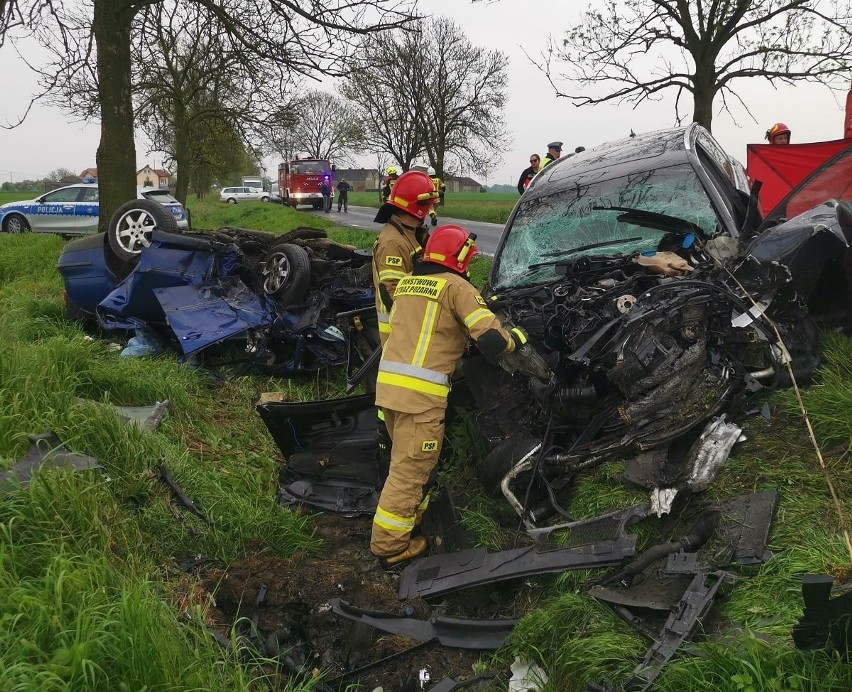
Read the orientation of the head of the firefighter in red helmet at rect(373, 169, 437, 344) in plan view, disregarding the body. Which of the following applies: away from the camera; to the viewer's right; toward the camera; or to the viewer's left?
to the viewer's right

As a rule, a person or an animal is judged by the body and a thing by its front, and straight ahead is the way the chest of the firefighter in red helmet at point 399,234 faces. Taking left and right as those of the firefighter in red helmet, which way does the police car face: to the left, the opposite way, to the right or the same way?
the opposite way

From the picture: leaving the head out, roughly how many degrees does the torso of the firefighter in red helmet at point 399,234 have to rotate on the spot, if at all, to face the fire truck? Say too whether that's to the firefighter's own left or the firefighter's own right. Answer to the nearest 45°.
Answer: approximately 90° to the firefighter's own left

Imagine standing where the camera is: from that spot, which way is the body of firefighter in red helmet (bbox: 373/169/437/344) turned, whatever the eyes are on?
to the viewer's right

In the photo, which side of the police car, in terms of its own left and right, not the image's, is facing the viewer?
left

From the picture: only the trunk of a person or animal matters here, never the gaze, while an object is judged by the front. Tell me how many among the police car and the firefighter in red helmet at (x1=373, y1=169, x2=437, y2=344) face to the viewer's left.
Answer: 1

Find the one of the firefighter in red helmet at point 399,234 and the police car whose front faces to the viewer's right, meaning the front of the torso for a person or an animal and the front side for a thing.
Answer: the firefighter in red helmet

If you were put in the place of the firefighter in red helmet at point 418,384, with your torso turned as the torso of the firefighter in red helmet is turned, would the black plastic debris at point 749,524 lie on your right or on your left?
on your right

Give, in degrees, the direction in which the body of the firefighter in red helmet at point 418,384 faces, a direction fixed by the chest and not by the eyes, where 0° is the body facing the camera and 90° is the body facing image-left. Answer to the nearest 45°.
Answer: approximately 225°

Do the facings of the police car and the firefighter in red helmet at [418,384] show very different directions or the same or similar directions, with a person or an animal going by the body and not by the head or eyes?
very different directions
